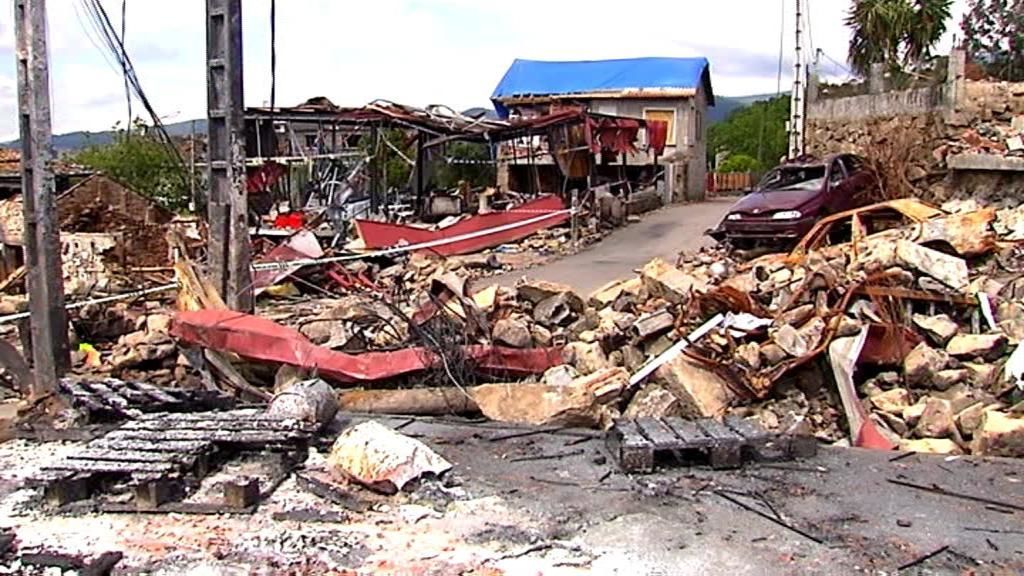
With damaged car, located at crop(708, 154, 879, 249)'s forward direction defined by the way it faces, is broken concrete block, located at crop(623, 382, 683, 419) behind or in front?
in front

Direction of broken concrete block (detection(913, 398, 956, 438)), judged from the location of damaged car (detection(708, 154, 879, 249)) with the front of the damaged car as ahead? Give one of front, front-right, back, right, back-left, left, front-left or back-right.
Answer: front-left

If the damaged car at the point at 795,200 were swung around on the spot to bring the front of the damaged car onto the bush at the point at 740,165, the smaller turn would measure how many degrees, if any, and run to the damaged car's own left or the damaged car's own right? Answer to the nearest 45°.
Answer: approximately 135° to the damaged car's own right

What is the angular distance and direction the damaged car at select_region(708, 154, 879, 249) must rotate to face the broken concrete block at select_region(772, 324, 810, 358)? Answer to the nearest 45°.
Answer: approximately 45° to its left

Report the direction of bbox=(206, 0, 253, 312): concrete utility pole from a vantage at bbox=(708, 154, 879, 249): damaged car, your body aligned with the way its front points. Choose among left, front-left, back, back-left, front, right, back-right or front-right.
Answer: front

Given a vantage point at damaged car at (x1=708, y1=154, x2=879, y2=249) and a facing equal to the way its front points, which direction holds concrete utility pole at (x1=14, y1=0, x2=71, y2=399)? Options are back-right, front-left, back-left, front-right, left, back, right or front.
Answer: front

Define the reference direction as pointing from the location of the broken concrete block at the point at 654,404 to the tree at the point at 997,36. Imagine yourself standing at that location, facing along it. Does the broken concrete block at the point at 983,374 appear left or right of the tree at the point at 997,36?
right

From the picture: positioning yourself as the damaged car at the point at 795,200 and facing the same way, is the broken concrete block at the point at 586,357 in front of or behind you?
in front

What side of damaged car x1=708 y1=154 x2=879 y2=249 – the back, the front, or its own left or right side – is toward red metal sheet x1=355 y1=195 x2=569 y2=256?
right

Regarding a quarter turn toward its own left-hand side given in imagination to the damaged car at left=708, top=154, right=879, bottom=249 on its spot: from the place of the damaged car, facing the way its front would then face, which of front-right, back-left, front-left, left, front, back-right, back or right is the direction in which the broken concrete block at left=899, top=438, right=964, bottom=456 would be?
front-right

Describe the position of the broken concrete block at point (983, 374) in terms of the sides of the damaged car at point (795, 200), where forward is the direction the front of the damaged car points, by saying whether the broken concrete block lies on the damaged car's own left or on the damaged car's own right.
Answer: on the damaged car's own left

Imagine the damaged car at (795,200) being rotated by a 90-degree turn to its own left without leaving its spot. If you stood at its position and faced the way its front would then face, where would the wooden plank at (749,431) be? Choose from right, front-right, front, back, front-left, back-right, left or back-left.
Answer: front-right

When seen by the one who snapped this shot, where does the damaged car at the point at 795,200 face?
facing the viewer and to the left of the viewer

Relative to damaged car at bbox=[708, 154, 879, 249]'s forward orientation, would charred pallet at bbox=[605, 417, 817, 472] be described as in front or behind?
in front

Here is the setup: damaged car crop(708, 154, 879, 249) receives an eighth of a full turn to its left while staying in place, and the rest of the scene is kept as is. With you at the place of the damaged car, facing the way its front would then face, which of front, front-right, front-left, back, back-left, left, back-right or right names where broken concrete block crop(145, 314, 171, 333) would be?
front-right
